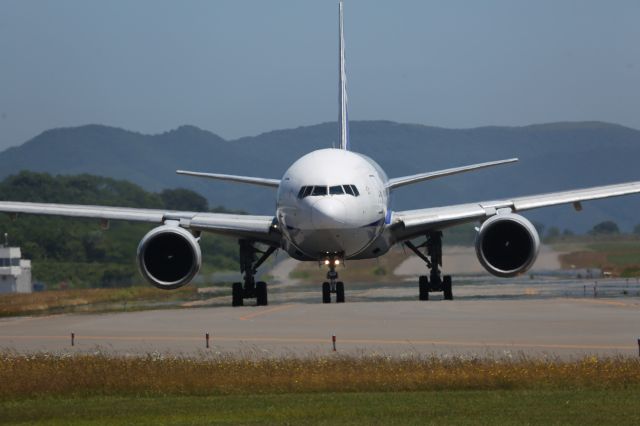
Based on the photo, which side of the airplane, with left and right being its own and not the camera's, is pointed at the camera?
front
